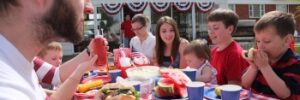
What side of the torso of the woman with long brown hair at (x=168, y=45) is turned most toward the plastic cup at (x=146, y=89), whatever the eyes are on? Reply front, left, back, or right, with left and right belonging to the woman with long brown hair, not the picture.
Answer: front

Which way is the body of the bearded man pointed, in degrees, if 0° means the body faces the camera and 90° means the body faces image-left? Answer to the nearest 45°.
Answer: approximately 270°

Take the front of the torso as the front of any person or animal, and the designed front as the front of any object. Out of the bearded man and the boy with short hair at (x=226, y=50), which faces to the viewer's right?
the bearded man

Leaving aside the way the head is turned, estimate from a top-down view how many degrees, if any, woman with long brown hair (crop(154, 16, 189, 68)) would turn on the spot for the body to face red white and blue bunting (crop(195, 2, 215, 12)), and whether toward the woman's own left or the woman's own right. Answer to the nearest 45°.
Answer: approximately 180°

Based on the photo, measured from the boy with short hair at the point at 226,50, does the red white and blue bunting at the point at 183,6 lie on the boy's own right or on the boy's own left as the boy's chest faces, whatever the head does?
on the boy's own right

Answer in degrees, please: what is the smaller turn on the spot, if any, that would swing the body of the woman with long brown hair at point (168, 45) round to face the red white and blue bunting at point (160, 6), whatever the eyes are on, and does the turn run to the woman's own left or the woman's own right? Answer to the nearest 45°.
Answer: approximately 180°

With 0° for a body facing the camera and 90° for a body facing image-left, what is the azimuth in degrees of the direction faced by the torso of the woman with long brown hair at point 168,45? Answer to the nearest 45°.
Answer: approximately 0°

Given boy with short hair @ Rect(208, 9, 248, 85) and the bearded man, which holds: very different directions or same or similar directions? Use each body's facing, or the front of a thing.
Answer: very different directions

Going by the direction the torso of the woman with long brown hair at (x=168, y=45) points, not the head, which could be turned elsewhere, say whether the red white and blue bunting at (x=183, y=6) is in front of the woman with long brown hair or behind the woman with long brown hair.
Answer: behind

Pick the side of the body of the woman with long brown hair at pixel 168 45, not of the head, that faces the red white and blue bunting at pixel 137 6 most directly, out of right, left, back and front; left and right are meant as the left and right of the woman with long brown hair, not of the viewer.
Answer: back
